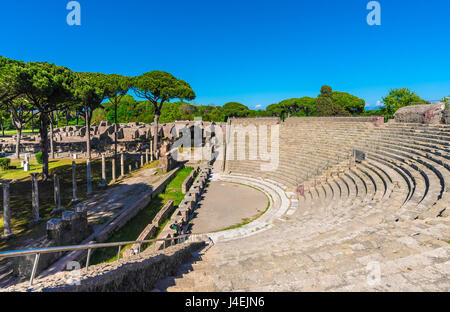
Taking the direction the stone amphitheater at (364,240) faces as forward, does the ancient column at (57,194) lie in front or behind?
in front

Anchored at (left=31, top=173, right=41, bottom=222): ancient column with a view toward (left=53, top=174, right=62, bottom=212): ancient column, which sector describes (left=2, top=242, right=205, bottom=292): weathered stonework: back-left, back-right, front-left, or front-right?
back-right

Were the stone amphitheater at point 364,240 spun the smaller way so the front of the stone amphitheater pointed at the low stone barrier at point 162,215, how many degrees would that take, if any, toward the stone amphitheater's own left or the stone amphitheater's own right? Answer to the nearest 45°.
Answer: approximately 45° to the stone amphitheater's own right

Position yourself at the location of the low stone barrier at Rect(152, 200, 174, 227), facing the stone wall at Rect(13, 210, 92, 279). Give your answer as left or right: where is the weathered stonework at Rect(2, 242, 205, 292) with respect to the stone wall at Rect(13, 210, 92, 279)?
left

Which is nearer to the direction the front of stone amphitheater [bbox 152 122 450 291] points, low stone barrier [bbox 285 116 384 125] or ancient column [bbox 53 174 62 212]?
the ancient column

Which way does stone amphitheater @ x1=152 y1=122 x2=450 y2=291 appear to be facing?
to the viewer's left
